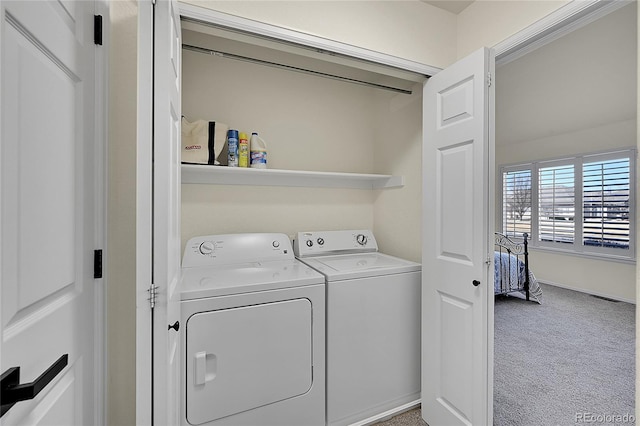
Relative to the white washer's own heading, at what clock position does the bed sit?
The bed is roughly at 9 o'clock from the white washer.

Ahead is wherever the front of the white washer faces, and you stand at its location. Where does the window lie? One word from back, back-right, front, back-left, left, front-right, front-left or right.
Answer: left

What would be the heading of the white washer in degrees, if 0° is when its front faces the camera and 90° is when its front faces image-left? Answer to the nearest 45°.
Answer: approximately 315°

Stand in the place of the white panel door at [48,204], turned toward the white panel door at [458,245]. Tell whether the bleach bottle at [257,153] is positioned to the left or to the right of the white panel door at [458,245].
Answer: left

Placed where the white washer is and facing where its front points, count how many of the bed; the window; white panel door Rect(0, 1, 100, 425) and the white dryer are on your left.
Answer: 2

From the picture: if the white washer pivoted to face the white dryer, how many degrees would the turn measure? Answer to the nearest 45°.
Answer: approximately 90° to its right
